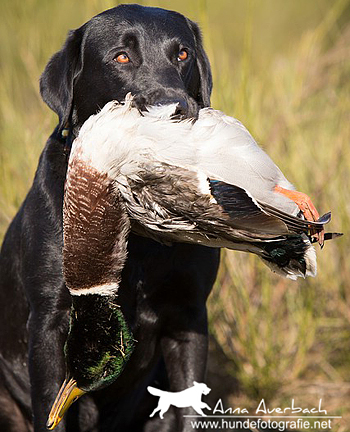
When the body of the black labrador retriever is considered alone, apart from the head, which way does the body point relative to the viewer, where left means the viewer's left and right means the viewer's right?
facing the viewer and to the right of the viewer
